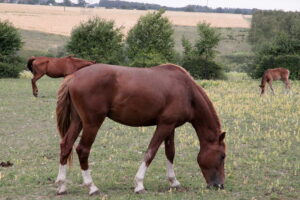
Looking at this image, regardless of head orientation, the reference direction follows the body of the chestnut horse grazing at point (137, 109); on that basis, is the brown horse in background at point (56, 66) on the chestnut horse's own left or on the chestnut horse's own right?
on the chestnut horse's own left

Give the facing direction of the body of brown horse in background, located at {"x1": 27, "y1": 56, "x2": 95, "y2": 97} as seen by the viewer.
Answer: to the viewer's right

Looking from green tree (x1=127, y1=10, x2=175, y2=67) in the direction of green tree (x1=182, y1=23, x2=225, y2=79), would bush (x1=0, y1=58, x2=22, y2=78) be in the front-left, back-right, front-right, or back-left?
back-right

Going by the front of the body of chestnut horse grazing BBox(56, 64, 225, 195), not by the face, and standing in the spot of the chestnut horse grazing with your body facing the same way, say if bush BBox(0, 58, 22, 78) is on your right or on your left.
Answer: on your left

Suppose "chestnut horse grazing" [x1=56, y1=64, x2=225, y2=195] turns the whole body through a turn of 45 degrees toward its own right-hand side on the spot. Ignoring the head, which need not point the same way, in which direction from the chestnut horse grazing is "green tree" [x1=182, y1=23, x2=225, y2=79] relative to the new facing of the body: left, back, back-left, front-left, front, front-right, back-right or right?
back-left

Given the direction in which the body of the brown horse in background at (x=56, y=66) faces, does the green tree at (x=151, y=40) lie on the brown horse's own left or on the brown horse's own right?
on the brown horse's own left

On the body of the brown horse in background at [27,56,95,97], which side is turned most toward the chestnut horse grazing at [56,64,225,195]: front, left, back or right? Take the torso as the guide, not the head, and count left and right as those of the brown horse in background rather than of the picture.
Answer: right

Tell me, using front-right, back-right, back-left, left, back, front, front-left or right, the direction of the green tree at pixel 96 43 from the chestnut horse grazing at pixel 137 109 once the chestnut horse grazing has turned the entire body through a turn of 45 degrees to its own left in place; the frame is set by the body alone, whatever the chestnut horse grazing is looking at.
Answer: front-left

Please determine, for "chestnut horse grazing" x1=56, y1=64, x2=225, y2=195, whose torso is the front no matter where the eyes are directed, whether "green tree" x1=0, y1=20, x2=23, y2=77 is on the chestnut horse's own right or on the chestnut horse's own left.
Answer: on the chestnut horse's own left

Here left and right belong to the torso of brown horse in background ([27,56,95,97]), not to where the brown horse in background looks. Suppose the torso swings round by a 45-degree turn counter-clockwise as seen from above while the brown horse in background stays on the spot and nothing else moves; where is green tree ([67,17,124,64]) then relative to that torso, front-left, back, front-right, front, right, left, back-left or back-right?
front-left

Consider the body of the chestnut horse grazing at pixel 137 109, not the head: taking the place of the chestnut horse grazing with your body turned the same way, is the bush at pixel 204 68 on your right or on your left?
on your left

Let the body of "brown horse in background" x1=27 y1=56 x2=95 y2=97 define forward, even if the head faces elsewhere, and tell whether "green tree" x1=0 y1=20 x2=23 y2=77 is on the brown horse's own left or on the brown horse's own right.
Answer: on the brown horse's own left

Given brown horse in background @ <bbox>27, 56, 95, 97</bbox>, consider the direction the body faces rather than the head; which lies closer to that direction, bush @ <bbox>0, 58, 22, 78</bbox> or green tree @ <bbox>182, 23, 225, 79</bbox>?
the green tree

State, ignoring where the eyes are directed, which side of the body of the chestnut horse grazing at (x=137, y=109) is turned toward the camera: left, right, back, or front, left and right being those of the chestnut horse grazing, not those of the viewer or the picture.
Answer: right

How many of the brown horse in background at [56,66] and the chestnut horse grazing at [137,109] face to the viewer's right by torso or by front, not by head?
2
